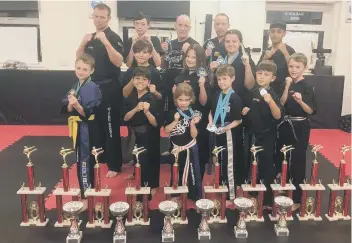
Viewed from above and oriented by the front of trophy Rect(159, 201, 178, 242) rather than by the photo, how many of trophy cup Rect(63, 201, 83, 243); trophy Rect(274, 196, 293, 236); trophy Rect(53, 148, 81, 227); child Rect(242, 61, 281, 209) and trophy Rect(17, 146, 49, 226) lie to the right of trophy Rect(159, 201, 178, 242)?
3

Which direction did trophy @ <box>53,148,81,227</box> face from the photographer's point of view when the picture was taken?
facing the viewer

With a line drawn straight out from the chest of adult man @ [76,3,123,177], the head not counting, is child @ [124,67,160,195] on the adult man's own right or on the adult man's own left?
on the adult man's own left

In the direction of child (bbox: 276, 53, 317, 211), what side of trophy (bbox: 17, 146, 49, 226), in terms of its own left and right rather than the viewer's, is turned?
left

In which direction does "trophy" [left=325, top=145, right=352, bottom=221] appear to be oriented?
toward the camera

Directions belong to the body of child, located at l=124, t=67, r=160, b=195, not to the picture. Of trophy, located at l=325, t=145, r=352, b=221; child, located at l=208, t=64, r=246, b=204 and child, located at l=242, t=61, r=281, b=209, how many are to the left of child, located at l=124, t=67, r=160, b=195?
3

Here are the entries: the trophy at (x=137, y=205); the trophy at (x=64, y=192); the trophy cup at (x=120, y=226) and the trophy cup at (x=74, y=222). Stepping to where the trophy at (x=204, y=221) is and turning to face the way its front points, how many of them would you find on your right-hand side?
4

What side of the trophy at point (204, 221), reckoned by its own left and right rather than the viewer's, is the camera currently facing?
front
